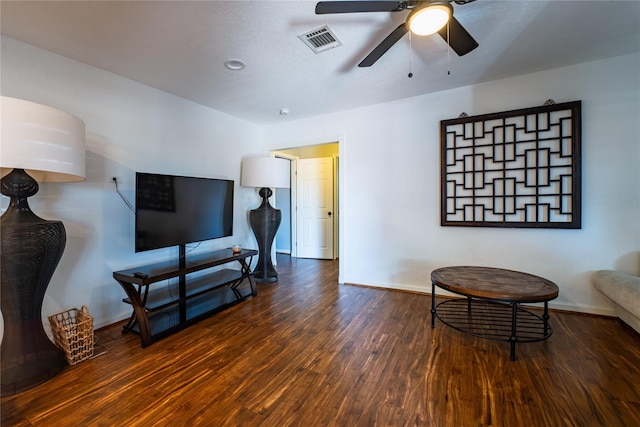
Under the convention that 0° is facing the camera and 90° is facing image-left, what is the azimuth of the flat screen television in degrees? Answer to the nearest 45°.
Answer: approximately 315°

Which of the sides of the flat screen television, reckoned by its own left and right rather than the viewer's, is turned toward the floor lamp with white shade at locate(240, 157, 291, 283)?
left

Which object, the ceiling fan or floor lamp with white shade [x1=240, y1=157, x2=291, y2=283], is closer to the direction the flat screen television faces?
the ceiling fan

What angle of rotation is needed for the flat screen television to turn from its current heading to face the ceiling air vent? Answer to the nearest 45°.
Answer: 0° — it already faces it

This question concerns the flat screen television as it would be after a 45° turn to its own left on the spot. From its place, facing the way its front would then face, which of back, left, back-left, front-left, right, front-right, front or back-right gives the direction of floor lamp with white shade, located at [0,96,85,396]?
back-right

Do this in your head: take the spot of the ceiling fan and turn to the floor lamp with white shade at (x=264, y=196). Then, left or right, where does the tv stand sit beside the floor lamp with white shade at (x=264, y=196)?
left

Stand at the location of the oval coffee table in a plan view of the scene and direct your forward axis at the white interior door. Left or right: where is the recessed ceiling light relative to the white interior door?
left

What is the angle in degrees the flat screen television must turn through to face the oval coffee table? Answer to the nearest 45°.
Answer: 0° — it already faces it
